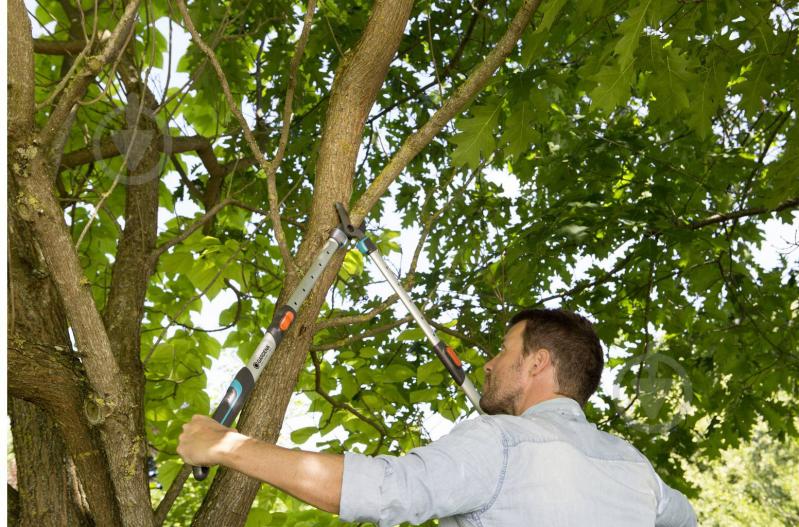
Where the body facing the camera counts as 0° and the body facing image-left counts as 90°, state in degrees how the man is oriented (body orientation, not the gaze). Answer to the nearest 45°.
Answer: approximately 135°

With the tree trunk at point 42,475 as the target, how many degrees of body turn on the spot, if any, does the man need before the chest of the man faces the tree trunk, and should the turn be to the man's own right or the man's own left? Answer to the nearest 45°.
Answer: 0° — they already face it

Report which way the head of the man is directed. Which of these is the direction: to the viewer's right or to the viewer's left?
to the viewer's left
